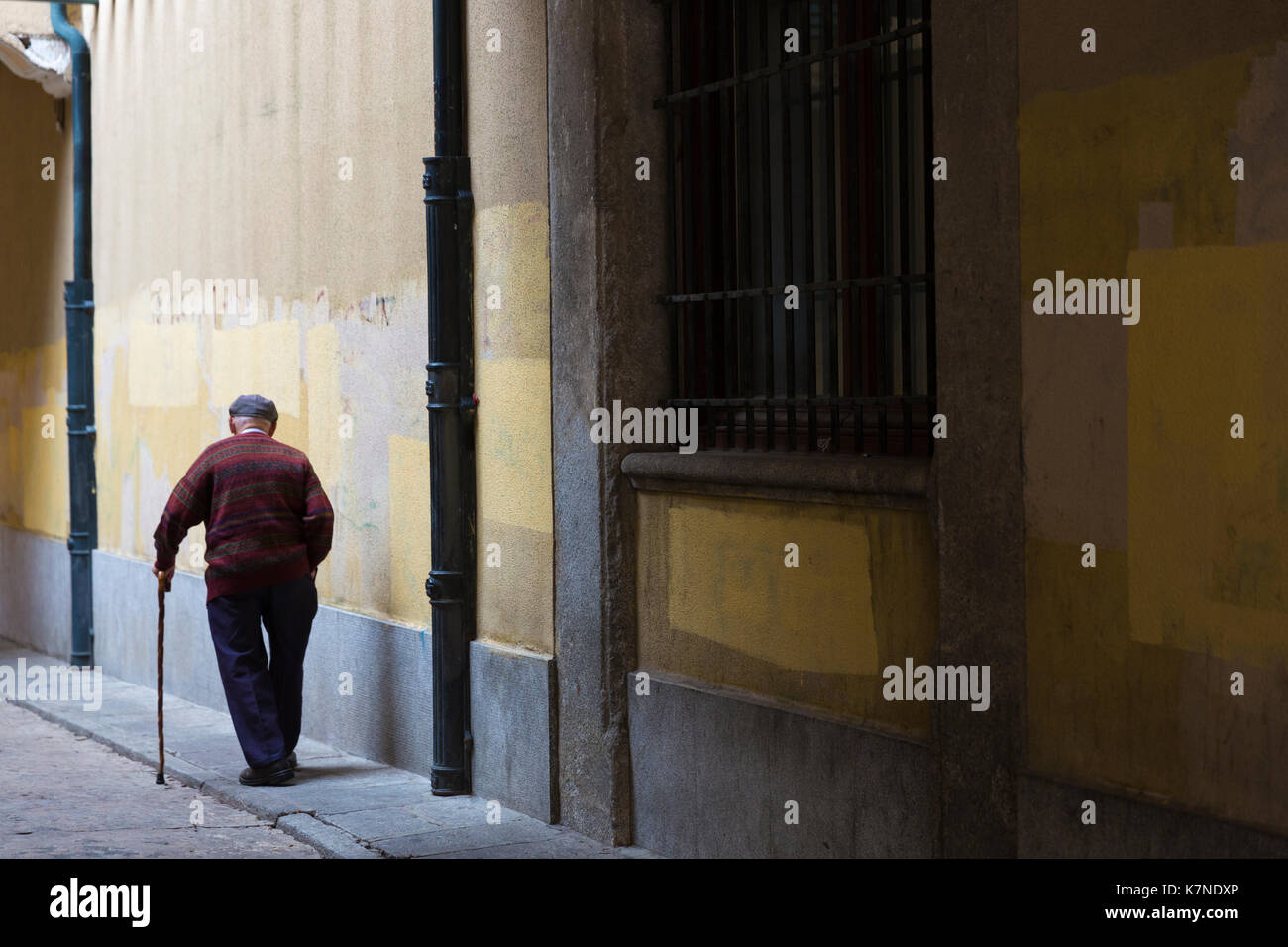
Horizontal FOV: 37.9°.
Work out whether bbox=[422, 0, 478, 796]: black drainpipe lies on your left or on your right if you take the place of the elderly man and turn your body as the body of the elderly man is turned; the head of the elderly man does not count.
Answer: on your right

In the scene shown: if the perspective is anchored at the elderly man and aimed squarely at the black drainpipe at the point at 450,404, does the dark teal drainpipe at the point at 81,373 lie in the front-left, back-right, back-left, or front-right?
back-left

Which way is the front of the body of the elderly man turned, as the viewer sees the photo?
away from the camera

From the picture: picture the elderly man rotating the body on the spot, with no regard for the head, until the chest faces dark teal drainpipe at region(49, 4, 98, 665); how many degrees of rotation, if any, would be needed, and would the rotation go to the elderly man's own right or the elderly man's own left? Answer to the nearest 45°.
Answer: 0° — they already face it
